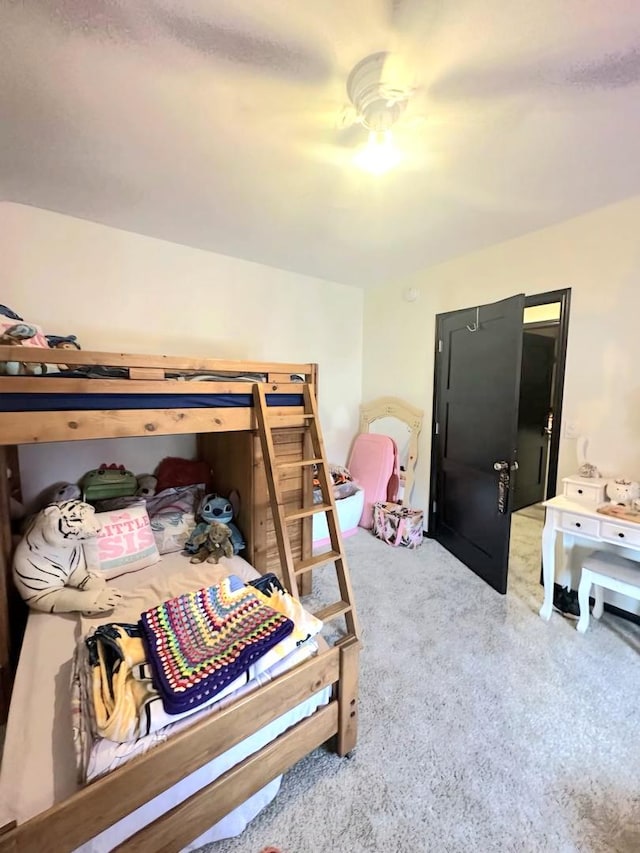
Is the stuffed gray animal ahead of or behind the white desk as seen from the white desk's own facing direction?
ahead

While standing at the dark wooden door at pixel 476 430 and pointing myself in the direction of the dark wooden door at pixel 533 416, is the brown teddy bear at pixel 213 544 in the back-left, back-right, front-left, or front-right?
back-left

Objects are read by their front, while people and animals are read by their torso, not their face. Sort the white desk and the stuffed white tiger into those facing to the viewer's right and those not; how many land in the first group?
1

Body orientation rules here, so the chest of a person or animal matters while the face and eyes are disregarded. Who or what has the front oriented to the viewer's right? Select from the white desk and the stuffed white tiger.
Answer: the stuffed white tiger

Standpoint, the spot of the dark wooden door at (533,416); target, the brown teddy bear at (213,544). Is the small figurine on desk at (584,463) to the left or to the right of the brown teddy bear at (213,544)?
left

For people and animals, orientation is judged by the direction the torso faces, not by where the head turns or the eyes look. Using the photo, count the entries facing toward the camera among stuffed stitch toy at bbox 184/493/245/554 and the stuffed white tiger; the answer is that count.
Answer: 1

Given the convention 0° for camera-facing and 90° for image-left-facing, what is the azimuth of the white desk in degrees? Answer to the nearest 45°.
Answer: approximately 45°

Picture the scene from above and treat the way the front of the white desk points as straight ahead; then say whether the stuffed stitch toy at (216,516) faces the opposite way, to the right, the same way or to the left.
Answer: to the left

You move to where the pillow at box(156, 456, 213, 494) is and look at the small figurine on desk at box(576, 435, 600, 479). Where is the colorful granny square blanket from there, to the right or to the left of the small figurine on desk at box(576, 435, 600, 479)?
right

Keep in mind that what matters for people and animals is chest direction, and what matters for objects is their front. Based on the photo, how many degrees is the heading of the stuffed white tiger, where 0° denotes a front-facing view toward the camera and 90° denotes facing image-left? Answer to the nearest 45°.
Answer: approximately 270°

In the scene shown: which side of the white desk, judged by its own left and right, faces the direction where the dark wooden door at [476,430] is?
right
